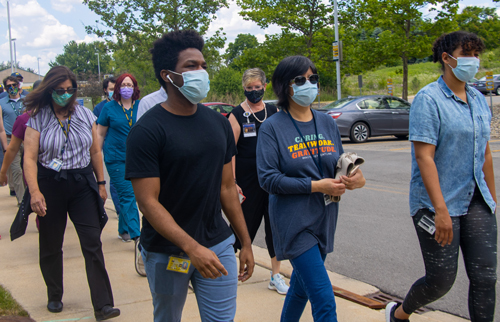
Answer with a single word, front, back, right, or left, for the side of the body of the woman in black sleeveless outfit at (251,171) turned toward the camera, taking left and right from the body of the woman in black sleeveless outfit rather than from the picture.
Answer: front

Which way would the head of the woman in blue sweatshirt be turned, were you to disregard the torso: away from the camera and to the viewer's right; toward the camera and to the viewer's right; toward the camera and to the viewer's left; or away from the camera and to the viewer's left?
toward the camera and to the viewer's right

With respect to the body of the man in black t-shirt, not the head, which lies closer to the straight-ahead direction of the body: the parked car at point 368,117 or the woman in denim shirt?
the woman in denim shirt

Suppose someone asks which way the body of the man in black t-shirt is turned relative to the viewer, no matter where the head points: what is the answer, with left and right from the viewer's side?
facing the viewer and to the right of the viewer

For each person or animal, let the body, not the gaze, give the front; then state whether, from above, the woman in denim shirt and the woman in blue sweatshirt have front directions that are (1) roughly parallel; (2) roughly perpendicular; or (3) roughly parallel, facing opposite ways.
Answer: roughly parallel

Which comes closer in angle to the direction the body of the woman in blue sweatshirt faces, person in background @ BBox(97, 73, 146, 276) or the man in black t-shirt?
the man in black t-shirt

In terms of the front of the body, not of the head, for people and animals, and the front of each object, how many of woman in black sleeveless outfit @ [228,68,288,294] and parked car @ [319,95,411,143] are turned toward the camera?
1

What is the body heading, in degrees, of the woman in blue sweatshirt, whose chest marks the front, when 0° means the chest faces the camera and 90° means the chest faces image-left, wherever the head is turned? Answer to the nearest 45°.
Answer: approximately 315°

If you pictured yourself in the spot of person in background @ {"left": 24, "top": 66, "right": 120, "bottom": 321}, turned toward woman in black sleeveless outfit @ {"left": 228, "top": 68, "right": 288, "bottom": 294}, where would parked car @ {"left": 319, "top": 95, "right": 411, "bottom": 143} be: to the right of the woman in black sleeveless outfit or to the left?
left

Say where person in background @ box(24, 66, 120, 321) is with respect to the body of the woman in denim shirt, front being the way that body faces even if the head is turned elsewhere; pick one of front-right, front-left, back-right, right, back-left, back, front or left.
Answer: back-right

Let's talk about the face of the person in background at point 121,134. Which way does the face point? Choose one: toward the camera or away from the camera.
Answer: toward the camera
